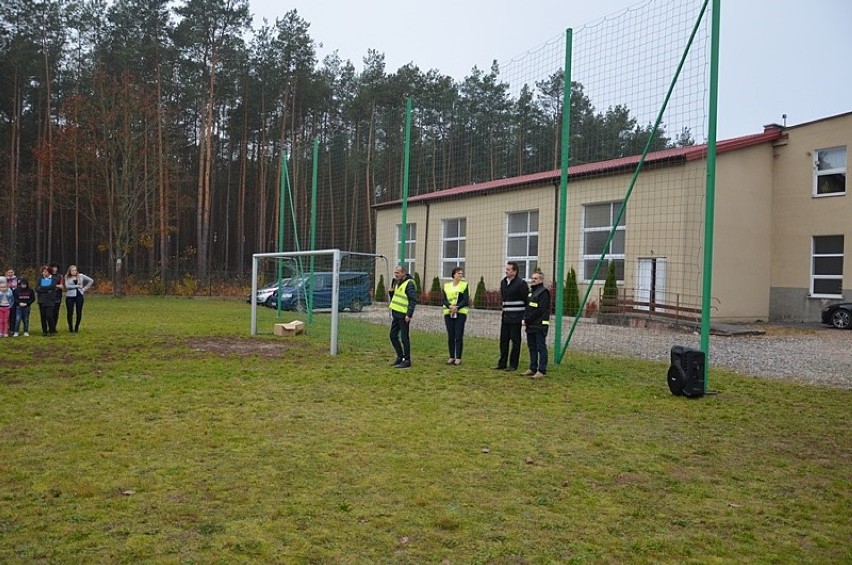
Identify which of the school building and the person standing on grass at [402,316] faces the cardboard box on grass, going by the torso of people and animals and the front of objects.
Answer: the school building

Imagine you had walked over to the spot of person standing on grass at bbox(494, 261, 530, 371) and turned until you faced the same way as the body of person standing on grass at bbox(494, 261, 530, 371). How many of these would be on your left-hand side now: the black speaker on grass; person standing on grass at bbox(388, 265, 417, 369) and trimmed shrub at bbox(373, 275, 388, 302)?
1

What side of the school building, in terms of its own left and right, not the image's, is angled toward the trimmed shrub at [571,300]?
front

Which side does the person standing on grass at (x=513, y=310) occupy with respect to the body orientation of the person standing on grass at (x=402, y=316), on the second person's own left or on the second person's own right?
on the second person's own left

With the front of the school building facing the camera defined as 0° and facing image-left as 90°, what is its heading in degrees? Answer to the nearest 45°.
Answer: approximately 45°

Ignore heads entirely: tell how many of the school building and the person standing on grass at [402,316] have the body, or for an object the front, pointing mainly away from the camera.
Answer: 0

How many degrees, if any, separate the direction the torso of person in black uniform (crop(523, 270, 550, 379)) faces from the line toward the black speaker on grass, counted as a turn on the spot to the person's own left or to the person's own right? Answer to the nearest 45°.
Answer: approximately 90° to the person's own left

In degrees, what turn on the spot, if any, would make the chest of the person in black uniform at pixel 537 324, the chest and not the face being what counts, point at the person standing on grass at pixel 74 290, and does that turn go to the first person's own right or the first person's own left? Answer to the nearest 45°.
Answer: approximately 45° to the first person's own right

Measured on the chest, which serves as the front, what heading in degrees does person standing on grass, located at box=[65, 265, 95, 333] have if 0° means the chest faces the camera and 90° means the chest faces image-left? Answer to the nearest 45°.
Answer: approximately 0°

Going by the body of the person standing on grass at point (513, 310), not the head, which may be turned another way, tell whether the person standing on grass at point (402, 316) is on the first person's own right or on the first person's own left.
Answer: on the first person's own right

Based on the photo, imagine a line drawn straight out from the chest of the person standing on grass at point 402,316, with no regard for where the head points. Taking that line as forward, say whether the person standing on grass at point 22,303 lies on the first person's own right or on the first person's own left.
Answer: on the first person's own right

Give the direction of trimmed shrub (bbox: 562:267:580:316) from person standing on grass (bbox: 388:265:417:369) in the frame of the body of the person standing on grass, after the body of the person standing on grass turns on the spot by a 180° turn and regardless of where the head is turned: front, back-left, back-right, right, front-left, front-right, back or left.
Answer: front

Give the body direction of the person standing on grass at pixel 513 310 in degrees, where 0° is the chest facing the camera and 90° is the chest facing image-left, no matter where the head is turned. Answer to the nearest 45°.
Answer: approximately 45°
